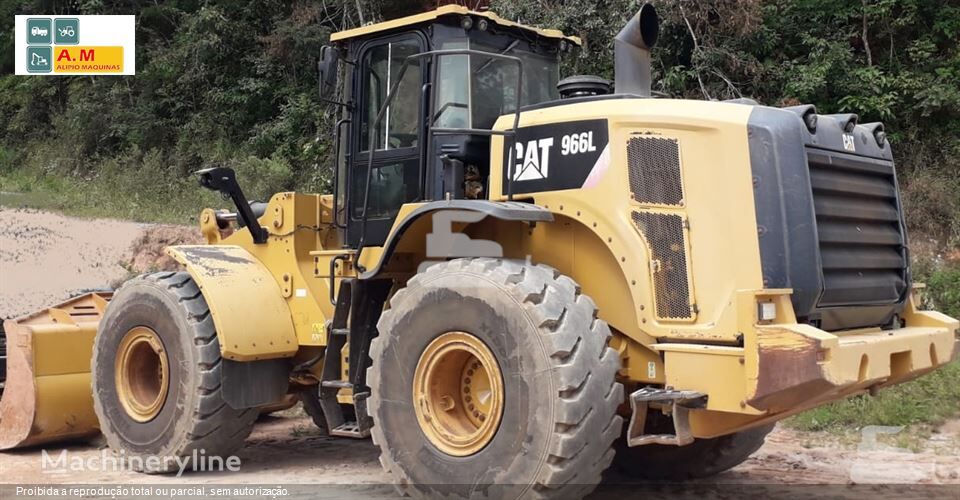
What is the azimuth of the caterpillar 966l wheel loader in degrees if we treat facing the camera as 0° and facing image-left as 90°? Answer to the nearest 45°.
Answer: approximately 135°
